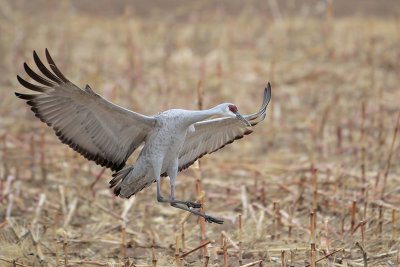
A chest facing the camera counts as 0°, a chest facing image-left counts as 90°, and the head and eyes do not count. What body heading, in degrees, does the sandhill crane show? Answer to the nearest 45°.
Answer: approximately 315°
